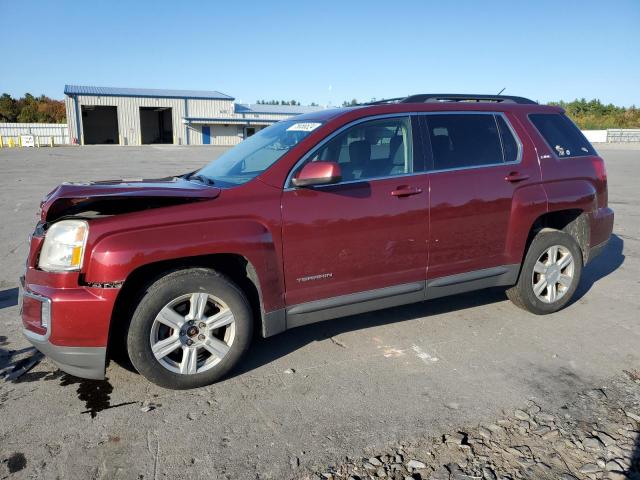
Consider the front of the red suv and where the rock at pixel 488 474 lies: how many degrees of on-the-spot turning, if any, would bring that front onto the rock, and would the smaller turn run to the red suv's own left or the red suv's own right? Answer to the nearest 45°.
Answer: approximately 90° to the red suv's own left

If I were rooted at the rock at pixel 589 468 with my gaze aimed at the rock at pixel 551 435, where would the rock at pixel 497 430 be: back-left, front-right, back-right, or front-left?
front-left

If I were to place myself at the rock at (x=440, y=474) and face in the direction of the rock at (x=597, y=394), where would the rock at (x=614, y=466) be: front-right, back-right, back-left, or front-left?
front-right

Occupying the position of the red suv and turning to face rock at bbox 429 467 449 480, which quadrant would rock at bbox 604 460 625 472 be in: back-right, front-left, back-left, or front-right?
front-left

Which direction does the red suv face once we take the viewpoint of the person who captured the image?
facing the viewer and to the left of the viewer

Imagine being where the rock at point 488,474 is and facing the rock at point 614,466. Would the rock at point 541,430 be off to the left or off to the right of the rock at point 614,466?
left

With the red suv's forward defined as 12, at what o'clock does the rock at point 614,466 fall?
The rock is roughly at 9 o'clock from the red suv.

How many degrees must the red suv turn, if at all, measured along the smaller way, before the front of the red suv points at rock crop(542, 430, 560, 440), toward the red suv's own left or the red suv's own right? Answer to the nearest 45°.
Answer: approximately 90° to the red suv's own left

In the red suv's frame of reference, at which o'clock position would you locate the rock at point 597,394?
The rock is roughly at 8 o'clock from the red suv.

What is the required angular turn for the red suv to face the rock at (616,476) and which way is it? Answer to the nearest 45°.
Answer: approximately 90° to its left

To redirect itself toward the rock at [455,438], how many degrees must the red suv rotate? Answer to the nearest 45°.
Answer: approximately 90° to its left

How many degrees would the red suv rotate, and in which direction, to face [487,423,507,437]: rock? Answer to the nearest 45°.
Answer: approximately 90° to its left

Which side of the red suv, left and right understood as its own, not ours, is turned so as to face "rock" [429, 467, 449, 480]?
left

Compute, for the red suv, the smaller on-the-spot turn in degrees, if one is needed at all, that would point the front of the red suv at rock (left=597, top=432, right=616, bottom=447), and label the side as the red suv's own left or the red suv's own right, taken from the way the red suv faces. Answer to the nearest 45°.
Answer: approximately 90° to the red suv's own left
